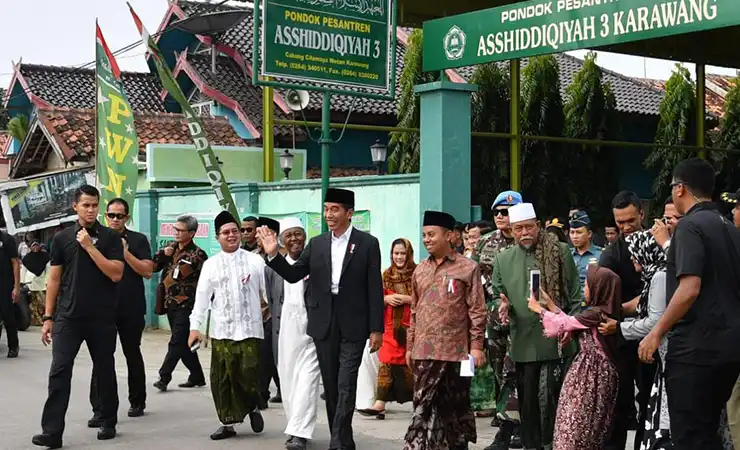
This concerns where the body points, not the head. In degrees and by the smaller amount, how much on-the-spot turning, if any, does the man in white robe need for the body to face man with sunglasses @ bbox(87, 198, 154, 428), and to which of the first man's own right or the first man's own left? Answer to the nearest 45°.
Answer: approximately 135° to the first man's own right

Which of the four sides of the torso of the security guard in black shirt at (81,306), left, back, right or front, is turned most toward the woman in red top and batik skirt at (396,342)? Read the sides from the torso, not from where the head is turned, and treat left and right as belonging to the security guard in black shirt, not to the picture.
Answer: left

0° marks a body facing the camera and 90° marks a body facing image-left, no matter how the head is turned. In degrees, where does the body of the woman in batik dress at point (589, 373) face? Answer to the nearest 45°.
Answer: approximately 90°

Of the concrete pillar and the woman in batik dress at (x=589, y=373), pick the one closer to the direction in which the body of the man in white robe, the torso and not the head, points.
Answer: the woman in batik dress

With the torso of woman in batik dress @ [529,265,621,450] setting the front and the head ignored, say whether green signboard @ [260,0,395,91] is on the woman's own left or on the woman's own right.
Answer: on the woman's own right

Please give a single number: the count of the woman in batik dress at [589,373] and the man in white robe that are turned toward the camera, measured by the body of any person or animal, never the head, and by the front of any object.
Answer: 1

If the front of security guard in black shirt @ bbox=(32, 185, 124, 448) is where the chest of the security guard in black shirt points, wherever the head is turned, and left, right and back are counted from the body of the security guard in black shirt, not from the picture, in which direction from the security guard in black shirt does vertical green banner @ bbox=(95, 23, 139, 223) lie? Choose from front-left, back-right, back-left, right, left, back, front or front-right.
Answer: back

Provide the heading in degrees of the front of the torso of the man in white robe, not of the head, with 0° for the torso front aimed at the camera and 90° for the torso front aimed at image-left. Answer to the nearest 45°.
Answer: approximately 0°

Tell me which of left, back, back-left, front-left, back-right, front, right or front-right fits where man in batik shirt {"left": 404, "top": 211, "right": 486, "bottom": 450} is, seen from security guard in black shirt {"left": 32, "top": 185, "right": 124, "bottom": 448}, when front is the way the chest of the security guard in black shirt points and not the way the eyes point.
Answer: front-left

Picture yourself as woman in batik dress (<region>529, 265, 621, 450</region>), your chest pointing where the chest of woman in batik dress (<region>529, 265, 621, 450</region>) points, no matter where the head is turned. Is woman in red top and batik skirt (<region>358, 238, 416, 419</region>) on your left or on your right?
on your right

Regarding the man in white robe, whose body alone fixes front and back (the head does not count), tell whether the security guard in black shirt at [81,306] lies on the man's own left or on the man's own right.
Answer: on the man's own right

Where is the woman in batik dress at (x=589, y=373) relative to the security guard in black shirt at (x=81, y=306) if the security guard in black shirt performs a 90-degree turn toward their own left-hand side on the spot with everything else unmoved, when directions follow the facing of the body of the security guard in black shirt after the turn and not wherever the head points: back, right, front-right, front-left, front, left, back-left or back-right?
front-right
